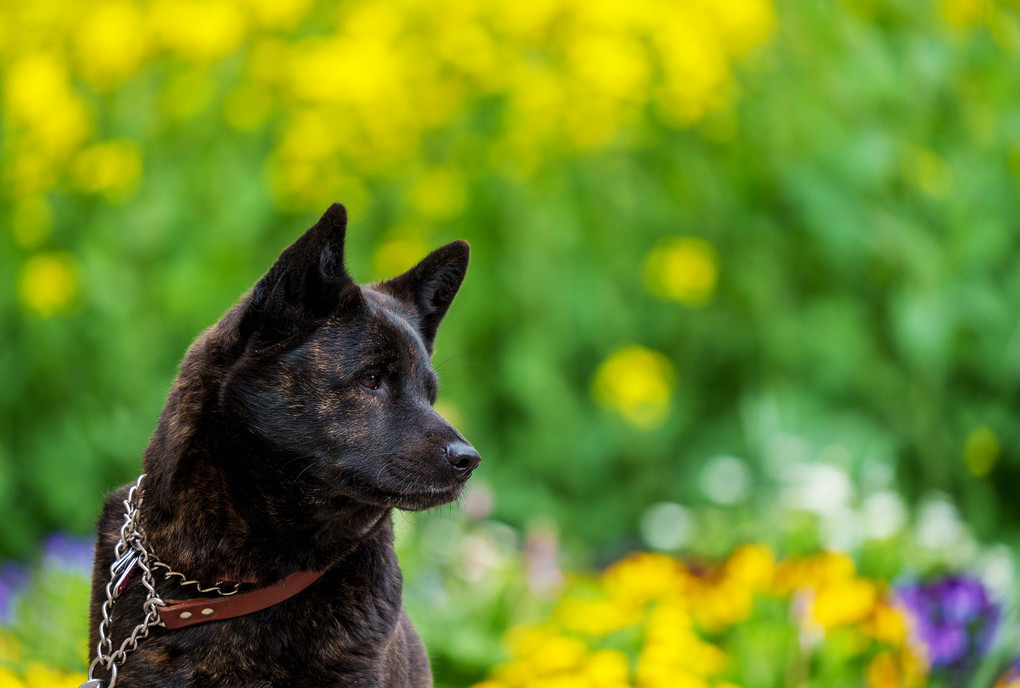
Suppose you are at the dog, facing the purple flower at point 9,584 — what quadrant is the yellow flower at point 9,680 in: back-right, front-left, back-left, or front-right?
front-left

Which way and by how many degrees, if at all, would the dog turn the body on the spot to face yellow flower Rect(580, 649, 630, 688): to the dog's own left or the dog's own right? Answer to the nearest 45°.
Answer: approximately 90° to the dog's own left

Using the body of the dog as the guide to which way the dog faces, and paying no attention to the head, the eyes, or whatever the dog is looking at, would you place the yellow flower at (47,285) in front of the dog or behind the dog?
behind

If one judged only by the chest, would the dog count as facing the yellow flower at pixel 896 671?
no

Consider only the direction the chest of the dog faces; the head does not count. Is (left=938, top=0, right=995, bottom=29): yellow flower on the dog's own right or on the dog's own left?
on the dog's own left

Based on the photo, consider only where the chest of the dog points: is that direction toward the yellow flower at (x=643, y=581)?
no

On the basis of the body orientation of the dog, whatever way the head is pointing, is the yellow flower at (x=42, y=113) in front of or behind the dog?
behind

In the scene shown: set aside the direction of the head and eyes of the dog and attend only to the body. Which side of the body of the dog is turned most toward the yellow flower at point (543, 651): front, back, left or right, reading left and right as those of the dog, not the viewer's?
left

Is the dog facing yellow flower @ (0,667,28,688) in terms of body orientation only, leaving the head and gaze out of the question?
no

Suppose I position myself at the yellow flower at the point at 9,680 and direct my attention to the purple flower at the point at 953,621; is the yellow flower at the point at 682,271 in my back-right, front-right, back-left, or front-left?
front-left

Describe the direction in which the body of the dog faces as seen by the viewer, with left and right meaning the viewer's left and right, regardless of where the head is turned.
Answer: facing the viewer and to the right of the viewer

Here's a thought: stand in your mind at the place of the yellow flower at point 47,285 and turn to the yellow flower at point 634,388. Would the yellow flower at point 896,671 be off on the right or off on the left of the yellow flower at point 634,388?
right

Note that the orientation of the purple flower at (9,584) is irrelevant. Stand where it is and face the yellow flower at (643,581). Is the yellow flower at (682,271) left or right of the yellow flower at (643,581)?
left
